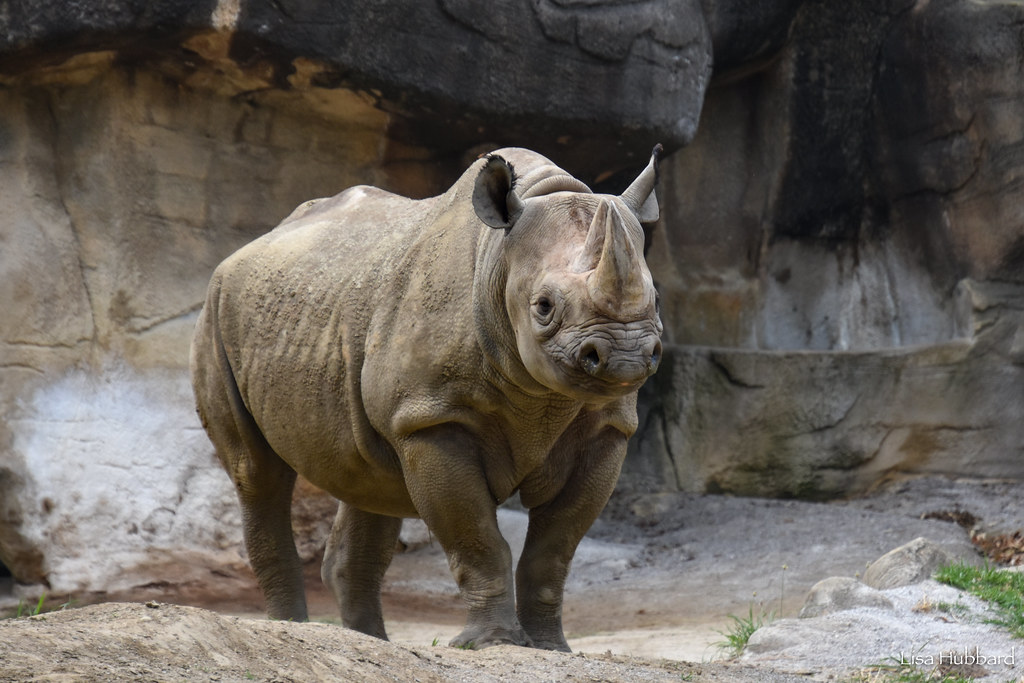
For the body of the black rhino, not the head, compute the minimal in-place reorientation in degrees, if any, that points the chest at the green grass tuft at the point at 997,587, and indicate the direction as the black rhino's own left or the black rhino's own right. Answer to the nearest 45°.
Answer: approximately 45° to the black rhino's own left
